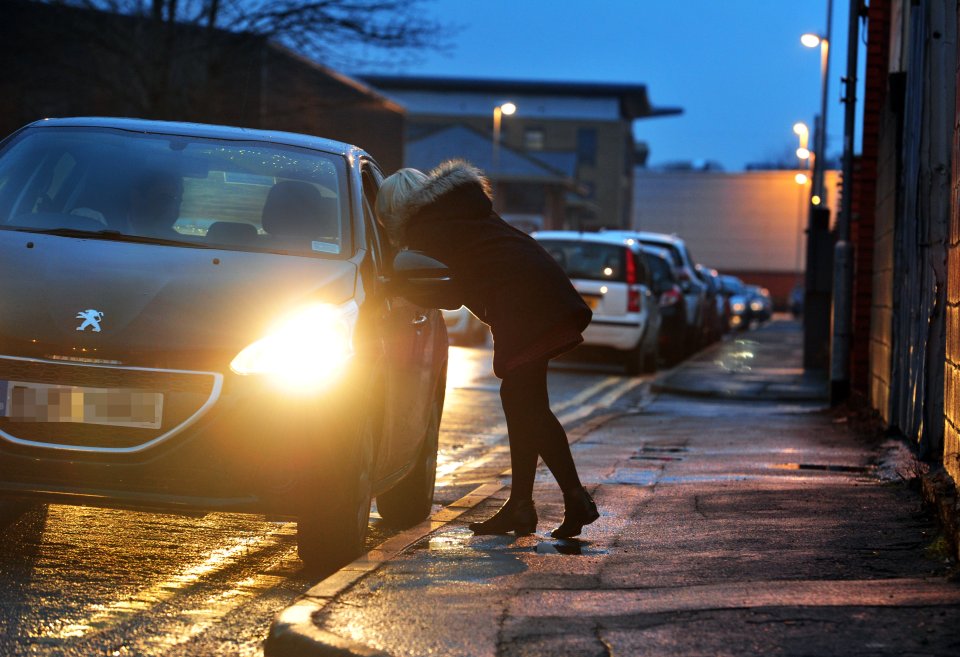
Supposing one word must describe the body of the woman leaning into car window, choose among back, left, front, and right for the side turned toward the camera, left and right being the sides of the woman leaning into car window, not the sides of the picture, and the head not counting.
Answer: left

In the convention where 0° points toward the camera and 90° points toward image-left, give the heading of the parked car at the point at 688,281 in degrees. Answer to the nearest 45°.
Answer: approximately 180°

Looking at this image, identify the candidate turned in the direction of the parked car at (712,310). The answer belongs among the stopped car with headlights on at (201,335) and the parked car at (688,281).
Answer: the parked car at (688,281)

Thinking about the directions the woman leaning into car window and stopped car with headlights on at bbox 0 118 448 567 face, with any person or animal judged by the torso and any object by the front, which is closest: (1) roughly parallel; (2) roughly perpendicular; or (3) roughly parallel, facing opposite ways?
roughly perpendicular

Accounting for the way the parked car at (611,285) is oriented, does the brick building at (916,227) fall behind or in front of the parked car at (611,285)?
behind

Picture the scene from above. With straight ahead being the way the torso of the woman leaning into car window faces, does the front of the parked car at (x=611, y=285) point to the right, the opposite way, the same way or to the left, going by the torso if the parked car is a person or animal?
to the right

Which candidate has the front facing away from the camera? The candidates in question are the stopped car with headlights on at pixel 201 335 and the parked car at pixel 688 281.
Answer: the parked car at pixel 688 281

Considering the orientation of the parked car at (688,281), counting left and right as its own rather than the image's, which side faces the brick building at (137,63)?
left

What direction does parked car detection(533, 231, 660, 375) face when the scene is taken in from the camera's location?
facing away from the viewer

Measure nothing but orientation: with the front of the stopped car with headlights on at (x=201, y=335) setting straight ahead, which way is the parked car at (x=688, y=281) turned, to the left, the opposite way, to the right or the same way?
the opposite way

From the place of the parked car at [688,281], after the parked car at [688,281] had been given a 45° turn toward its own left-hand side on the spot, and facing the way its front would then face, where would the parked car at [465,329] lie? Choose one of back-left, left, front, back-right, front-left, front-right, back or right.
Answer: left

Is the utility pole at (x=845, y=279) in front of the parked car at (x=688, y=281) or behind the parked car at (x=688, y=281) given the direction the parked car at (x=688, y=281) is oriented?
behind

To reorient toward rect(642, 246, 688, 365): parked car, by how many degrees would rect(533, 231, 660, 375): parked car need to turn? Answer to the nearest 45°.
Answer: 0° — it already faces it
